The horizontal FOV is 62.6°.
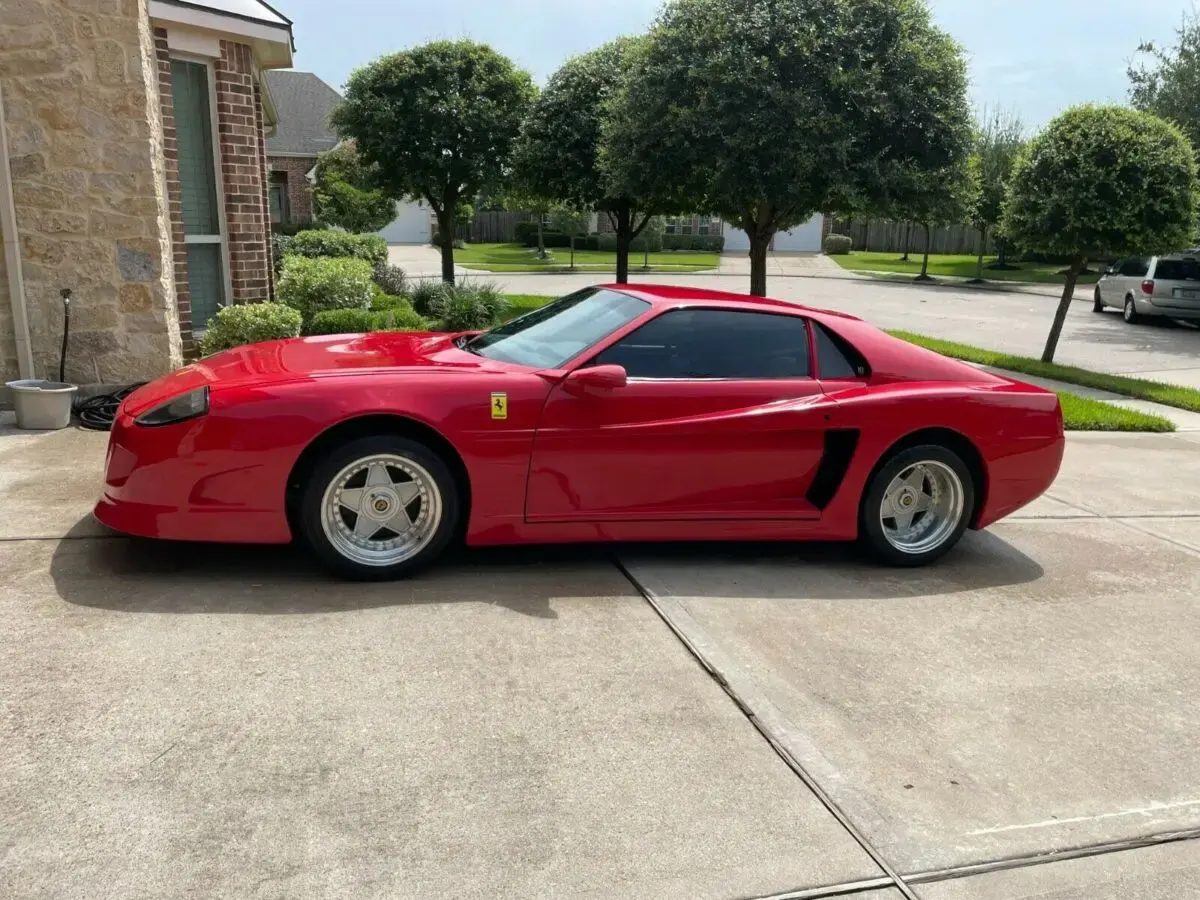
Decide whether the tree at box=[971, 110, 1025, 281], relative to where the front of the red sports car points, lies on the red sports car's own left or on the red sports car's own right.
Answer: on the red sports car's own right

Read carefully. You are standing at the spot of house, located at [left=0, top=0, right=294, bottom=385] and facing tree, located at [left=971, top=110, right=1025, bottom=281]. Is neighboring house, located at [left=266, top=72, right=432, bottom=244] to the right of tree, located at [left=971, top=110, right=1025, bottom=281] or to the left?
left

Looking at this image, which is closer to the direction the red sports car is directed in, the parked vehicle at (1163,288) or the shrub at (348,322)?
the shrub

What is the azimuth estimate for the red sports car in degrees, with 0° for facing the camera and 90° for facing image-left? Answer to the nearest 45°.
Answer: approximately 90°

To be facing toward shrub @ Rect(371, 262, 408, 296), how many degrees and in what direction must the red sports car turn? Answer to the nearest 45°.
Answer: approximately 90° to its right

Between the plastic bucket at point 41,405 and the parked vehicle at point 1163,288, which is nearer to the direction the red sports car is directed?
the plastic bucket

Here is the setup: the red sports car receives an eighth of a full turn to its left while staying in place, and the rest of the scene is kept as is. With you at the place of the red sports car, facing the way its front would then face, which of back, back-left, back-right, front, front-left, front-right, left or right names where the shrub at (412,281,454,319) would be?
back-right

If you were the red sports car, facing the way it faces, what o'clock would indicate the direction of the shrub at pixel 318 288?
The shrub is roughly at 2 o'clock from the red sports car.

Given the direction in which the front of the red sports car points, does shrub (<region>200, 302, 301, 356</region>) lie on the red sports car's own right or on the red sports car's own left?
on the red sports car's own right
